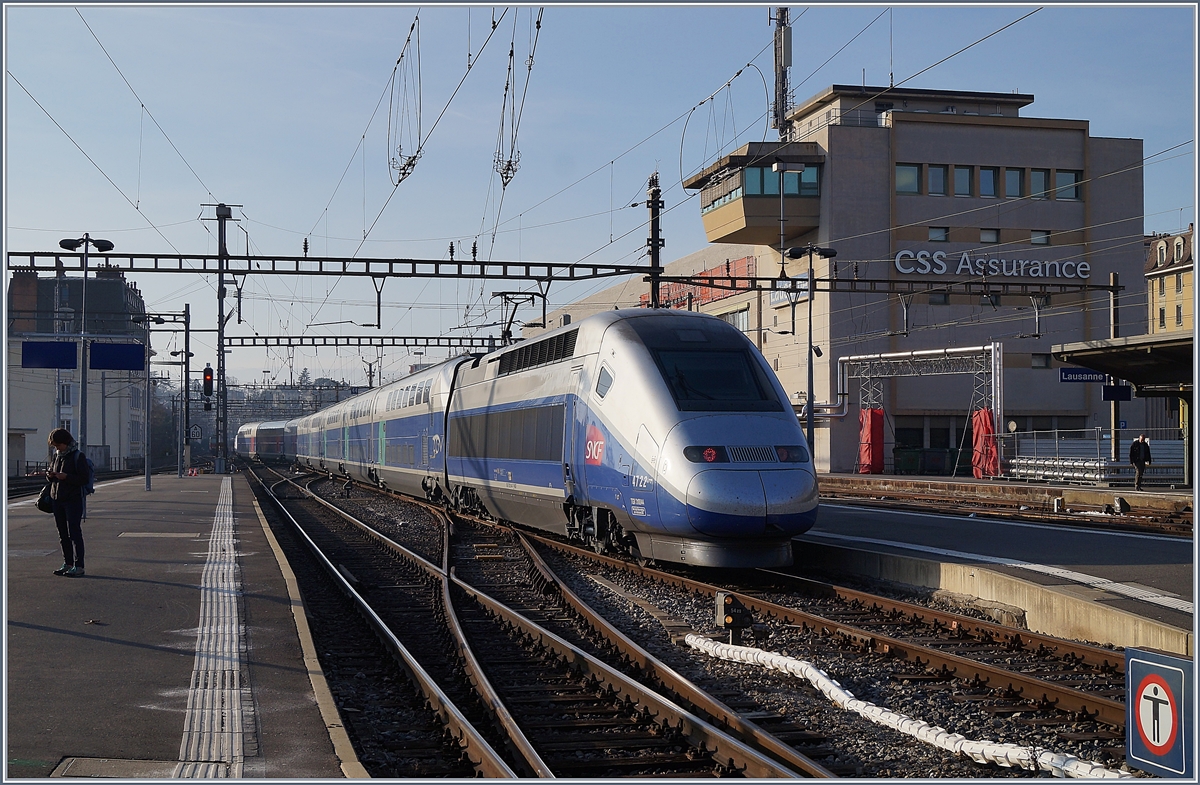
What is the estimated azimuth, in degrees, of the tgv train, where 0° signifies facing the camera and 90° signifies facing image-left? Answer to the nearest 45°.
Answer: approximately 315°

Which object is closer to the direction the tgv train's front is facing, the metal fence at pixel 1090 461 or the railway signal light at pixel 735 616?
the railway signal light

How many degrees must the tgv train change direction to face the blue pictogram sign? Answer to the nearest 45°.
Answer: approximately 45° to its right

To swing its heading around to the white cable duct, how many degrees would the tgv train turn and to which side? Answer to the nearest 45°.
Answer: approximately 45° to its right

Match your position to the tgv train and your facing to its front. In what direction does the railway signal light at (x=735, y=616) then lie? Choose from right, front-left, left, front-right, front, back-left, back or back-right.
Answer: front-right

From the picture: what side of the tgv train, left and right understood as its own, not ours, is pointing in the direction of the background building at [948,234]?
left

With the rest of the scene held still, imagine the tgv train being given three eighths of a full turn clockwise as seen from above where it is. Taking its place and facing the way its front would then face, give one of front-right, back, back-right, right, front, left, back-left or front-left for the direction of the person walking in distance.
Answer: back-right

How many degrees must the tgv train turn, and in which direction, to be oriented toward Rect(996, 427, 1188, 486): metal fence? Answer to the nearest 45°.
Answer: approximately 90° to its left
